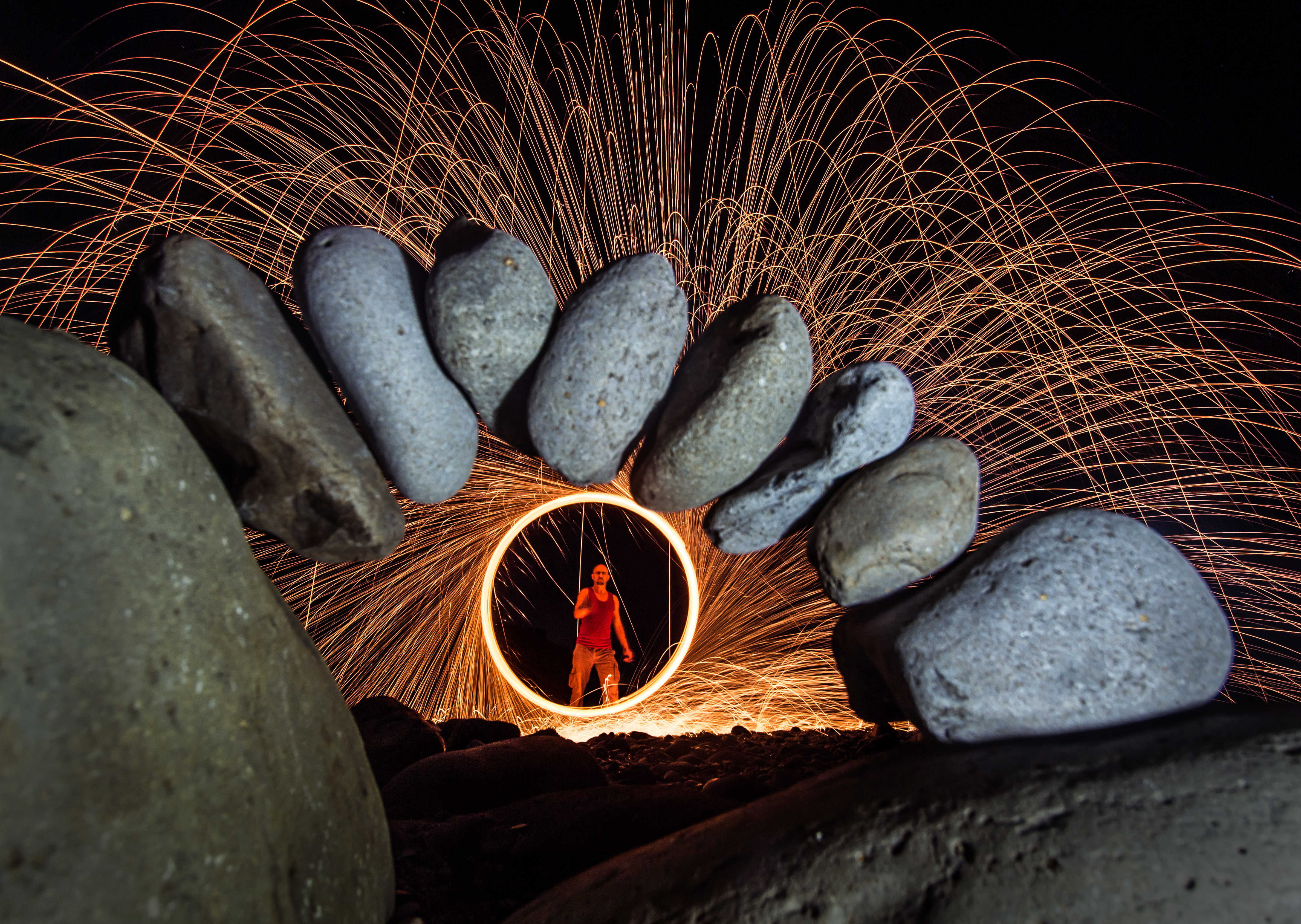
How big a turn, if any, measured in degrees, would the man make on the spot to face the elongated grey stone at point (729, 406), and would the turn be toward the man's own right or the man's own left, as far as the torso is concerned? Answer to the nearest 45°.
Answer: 0° — they already face it

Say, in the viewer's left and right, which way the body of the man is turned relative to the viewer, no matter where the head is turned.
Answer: facing the viewer

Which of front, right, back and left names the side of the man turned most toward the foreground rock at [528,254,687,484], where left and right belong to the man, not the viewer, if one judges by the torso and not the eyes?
front

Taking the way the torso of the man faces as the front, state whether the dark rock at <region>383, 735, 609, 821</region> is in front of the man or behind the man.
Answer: in front

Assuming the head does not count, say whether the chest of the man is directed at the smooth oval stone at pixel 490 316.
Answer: yes

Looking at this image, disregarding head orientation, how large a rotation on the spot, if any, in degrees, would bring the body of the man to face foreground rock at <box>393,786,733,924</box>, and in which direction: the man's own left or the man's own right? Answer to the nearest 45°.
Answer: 0° — they already face it

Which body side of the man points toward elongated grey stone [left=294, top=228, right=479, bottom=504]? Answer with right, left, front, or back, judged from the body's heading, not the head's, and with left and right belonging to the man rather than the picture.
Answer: front
